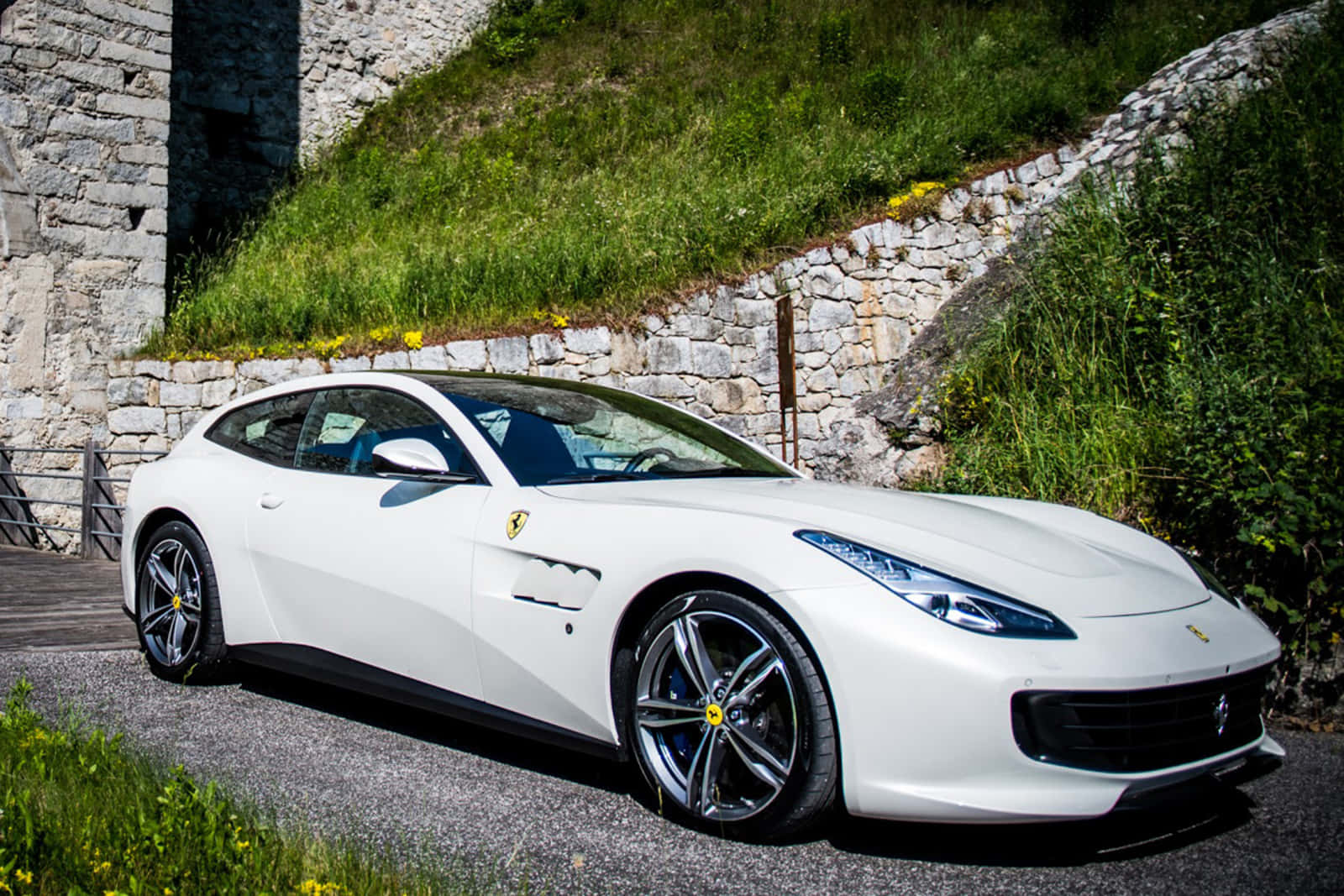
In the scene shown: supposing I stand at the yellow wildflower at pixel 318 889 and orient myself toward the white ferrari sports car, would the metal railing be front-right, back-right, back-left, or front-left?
front-left

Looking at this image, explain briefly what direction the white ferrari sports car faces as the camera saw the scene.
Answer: facing the viewer and to the right of the viewer

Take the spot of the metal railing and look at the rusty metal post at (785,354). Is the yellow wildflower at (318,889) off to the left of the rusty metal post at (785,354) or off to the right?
right

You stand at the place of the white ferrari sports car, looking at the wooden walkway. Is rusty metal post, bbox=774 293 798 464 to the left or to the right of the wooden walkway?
right

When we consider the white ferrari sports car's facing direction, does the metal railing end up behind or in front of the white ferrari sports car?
behind

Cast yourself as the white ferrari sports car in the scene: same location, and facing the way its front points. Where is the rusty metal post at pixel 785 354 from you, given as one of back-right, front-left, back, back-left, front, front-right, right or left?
back-left

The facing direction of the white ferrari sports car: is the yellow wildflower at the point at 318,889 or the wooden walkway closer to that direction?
the yellow wildflower

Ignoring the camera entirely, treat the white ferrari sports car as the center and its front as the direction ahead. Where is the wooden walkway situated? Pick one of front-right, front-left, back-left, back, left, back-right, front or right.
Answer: back

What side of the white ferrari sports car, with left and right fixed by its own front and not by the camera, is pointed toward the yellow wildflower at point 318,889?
right
